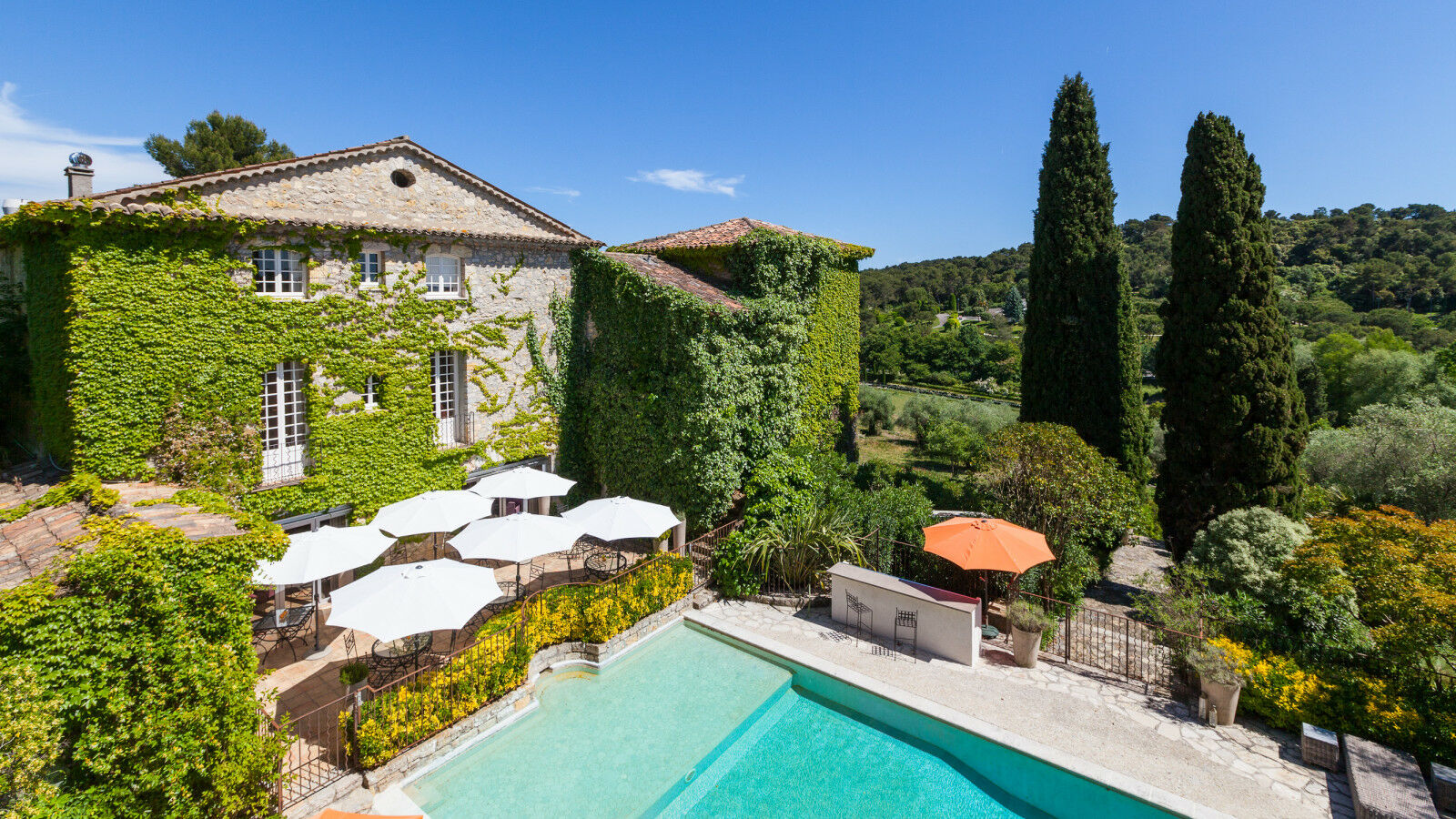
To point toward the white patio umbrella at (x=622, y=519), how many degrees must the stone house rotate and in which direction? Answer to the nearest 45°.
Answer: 0° — it already faces it

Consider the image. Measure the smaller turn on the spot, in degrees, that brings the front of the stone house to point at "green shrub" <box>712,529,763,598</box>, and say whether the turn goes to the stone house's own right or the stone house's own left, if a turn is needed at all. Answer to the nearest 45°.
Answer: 0° — it already faces it

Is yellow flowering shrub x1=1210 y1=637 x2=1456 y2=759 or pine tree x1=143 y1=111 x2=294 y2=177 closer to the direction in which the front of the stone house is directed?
the yellow flowering shrub

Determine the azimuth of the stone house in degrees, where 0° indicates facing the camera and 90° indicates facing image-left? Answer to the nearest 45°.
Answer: approximately 315°

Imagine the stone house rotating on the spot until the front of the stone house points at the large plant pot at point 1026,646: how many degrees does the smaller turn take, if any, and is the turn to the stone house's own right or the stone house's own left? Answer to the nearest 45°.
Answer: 0° — it already faces it
